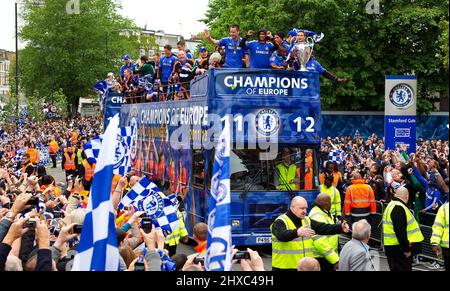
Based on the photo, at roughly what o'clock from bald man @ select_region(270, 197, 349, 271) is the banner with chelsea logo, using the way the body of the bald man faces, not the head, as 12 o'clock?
The banner with chelsea logo is roughly at 8 o'clock from the bald man.

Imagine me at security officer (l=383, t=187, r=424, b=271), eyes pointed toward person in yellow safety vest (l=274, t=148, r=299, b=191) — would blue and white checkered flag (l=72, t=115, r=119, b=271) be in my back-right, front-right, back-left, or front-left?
back-left

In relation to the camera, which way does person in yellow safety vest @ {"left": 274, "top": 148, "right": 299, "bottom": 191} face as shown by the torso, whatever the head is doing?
toward the camera

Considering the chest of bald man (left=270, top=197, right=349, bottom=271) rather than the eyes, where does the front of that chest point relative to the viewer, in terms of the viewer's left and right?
facing the viewer and to the right of the viewer

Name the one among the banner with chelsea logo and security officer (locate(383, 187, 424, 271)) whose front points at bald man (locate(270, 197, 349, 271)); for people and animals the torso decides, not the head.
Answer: the banner with chelsea logo

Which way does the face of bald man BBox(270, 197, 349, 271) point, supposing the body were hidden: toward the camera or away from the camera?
toward the camera

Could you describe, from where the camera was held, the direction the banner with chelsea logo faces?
facing the viewer

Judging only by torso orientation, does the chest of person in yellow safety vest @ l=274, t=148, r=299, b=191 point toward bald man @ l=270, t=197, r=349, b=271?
yes

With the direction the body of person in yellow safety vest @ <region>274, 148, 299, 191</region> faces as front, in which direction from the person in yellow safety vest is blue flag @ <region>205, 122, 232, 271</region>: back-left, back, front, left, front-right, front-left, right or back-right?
front
